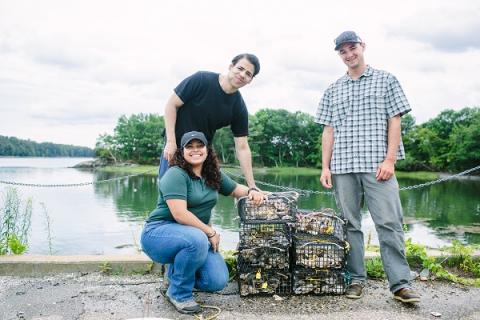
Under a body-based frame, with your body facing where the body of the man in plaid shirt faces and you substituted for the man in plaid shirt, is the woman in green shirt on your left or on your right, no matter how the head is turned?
on your right

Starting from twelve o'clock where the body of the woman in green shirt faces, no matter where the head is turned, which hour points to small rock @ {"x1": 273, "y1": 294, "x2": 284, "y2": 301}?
The small rock is roughly at 10 o'clock from the woman in green shirt.

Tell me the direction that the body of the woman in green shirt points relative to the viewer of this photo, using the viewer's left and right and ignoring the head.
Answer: facing the viewer and to the right of the viewer

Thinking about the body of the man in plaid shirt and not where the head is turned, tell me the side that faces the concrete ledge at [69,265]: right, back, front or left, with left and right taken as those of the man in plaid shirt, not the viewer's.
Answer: right

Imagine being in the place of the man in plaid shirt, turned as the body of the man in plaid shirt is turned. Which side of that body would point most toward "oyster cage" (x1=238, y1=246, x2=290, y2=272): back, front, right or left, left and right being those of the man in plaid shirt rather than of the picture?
right

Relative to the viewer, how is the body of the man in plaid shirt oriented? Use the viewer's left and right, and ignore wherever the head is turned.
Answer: facing the viewer

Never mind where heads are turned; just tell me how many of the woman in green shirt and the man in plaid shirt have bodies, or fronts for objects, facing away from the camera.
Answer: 0

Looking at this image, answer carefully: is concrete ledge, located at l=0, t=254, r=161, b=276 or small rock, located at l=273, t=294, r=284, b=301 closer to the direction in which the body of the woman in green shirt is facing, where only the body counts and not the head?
the small rock

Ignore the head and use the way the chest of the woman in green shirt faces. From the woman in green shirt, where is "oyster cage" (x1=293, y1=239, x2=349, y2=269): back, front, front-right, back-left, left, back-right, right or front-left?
front-left
